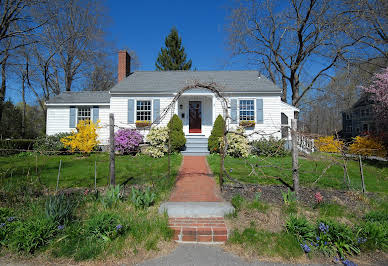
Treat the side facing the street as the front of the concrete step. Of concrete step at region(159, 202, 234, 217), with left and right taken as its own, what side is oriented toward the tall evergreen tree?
back

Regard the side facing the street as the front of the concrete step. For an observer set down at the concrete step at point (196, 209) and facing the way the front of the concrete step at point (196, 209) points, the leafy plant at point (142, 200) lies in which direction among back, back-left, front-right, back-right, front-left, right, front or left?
right

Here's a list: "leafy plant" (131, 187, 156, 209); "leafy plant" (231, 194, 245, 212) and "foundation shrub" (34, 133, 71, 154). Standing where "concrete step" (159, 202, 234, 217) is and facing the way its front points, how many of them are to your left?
1

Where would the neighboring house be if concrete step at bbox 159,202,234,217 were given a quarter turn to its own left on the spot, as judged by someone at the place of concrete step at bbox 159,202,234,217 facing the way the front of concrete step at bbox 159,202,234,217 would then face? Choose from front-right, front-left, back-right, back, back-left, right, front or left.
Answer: front-left

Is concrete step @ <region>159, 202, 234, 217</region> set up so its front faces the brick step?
yes

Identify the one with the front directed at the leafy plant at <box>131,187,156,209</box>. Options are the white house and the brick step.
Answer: the white house

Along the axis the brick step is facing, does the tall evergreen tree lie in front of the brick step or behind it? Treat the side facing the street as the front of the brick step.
behind

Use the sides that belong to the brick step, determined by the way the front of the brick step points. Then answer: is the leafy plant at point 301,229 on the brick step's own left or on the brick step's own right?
on the brick step's own left

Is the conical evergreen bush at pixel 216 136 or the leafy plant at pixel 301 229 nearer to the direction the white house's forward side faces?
the leafy plant

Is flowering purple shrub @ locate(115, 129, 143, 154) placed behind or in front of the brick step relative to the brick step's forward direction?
behind

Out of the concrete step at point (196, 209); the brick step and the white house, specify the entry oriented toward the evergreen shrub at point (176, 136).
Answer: the white house

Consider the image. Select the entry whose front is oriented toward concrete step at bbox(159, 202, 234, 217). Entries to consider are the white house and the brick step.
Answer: the white house

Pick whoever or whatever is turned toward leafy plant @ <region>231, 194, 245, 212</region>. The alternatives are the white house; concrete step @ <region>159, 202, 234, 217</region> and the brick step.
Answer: the white house

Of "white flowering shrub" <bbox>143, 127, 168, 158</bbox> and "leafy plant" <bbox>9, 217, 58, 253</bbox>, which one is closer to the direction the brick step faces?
the leafy plant

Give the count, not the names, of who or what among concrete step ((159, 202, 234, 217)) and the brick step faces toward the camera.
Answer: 2

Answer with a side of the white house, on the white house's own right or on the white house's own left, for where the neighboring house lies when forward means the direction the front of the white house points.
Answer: on the white house's own left
